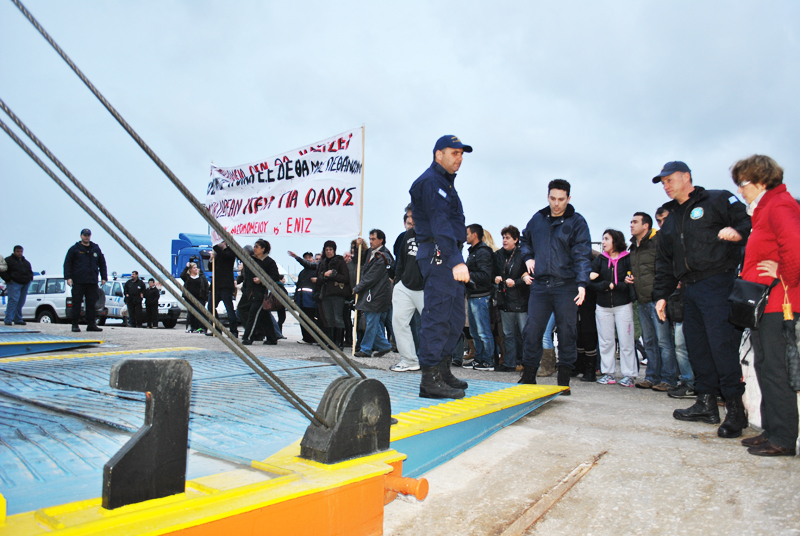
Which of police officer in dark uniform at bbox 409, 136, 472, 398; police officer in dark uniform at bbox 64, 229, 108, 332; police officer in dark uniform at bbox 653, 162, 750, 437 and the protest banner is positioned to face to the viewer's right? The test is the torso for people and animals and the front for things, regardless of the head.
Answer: police officer in dark uniform at bbox 409, 136, 472, 398

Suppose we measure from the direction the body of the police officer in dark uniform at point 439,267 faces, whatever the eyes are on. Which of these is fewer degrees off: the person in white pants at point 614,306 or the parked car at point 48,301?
the person in white pants

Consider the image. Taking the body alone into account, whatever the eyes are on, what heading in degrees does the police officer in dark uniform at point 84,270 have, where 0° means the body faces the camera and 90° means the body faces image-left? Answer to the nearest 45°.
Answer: approximately 0°

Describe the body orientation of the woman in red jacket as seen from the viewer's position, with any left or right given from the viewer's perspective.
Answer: facing to the left of the viewer

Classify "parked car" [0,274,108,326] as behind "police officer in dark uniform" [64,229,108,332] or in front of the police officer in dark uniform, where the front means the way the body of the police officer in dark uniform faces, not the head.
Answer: behind

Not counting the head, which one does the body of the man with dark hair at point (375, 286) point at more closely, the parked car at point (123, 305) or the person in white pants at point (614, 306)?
the parked car

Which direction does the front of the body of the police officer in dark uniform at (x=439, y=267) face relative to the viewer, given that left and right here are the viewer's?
facing to the right of the viewer
